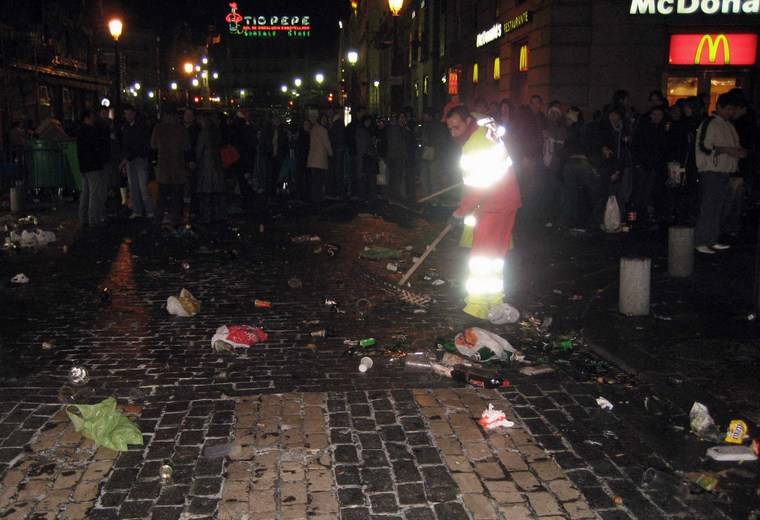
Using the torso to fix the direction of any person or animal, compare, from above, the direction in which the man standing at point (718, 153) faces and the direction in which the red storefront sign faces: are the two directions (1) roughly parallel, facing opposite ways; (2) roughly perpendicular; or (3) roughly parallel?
roughly perpendicular

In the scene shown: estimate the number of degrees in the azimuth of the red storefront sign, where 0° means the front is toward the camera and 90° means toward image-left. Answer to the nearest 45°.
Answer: approximately 0°

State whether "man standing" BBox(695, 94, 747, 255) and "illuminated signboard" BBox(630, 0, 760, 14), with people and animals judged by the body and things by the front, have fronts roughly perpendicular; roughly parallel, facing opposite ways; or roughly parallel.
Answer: roughly perpendicular
